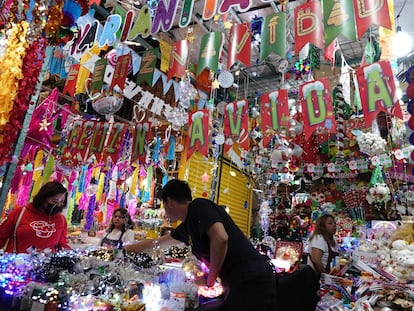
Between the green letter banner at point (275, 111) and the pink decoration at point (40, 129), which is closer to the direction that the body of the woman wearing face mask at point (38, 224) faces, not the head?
the green letter banner

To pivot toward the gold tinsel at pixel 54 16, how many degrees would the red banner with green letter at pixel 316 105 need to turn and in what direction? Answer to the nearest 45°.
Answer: approximately 45° to its right
